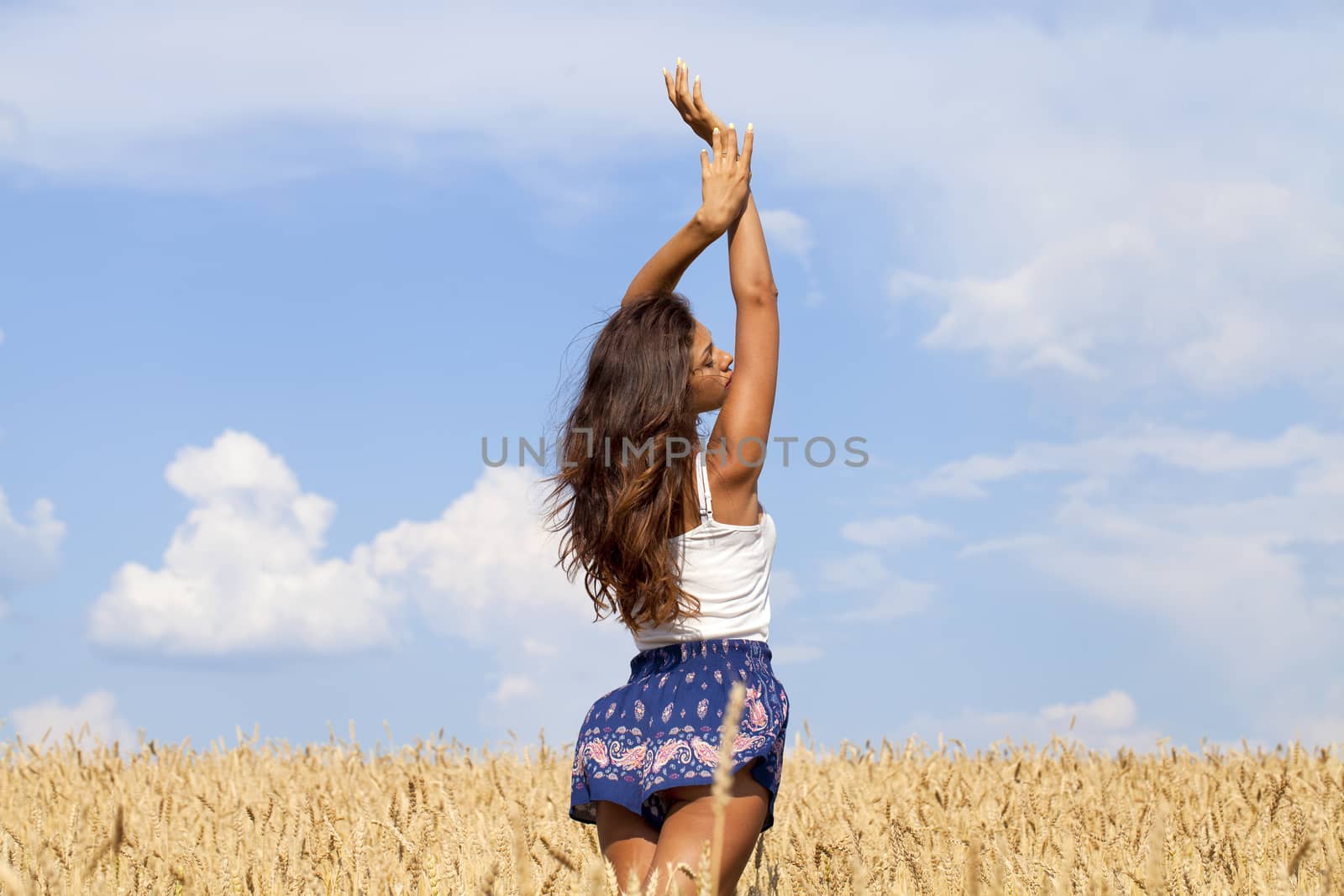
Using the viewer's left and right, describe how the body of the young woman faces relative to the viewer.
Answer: facing away from the viewer and to the right of the viewer

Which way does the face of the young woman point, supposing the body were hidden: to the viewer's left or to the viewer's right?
to the viewer's right
